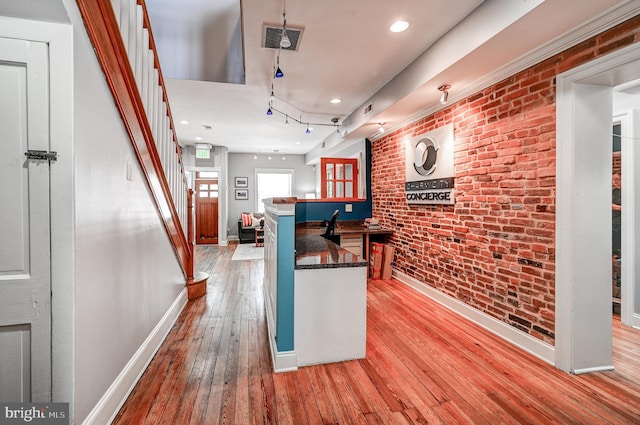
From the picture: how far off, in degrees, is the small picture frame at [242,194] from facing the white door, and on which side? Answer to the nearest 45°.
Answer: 0° — it already faces it

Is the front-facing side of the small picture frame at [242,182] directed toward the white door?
yes

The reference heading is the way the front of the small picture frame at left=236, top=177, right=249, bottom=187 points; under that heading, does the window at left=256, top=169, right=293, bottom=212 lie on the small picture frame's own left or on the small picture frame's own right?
on the small picture frame's own left

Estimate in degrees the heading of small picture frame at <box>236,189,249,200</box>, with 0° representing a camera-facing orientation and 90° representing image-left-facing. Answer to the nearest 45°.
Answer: approximately 0°

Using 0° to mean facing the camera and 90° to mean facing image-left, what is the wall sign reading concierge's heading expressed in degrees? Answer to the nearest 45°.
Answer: approximately 45°

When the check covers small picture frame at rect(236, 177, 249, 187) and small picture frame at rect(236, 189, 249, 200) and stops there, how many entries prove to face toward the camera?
2
